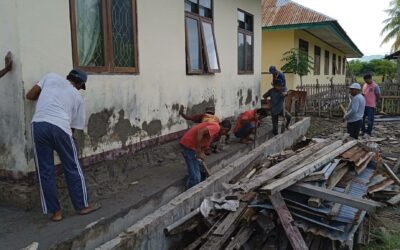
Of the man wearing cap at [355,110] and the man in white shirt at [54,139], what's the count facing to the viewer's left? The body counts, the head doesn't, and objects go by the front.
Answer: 1

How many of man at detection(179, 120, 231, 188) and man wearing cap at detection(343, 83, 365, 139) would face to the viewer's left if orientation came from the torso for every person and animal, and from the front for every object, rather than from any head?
1

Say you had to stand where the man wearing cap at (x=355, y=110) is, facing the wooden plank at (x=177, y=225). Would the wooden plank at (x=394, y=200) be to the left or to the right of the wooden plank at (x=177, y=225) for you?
left
